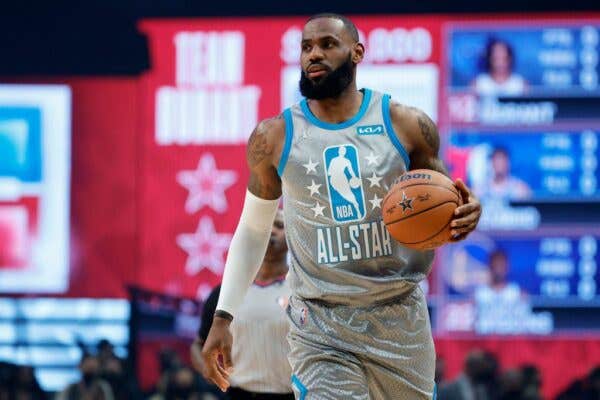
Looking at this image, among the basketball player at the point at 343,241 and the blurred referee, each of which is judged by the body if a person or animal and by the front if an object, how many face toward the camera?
2

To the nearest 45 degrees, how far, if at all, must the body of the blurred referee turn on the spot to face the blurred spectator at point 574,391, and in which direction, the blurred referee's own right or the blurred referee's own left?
approximately 135° to the blurred referee's own left

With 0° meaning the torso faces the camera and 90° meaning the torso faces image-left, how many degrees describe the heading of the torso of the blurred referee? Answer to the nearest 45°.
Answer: approximately 0°

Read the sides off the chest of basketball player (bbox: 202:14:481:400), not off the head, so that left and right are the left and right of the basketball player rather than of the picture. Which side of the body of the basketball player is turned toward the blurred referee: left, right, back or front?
back

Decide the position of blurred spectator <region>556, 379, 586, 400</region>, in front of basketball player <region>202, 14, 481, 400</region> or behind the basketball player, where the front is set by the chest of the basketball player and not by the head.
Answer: behind

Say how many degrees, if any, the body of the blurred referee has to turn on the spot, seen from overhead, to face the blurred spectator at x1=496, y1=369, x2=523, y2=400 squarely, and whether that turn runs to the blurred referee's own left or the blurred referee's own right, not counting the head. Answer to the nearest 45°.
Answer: approximately 135° to the blurred referee's own left

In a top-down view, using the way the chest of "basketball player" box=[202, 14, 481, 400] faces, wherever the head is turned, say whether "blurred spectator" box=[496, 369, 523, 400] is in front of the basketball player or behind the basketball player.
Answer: behind
